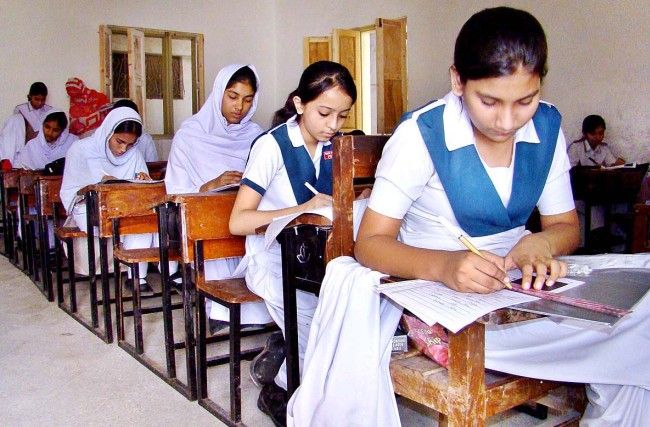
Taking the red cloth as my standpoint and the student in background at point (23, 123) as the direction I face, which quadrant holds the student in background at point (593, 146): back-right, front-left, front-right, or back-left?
back-left

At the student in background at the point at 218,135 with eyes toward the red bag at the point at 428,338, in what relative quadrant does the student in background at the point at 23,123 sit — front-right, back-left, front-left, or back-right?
back-right

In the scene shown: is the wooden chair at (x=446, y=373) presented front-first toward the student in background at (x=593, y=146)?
no

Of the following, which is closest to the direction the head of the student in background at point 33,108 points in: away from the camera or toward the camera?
toward the camera

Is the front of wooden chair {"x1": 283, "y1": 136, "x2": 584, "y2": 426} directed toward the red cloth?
no

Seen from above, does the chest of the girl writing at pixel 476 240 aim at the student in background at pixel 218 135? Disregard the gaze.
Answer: no

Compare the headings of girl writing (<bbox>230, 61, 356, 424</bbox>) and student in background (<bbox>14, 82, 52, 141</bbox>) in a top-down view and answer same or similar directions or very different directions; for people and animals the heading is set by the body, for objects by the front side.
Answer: same or similar directions

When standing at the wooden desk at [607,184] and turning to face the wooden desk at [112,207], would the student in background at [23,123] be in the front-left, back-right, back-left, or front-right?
front-right
